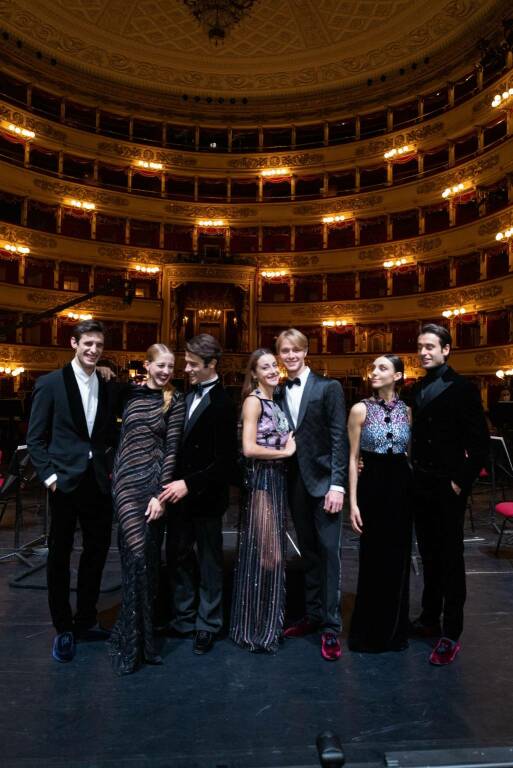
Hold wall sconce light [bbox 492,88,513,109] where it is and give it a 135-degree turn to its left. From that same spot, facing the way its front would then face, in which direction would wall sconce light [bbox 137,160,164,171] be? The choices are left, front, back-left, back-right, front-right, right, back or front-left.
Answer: back

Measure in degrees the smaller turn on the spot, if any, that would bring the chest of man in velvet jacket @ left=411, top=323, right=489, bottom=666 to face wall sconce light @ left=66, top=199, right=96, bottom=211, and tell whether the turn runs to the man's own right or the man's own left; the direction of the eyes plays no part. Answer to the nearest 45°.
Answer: approximately 90° to the man's own right

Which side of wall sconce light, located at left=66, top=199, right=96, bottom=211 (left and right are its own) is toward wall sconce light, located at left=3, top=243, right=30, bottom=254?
right

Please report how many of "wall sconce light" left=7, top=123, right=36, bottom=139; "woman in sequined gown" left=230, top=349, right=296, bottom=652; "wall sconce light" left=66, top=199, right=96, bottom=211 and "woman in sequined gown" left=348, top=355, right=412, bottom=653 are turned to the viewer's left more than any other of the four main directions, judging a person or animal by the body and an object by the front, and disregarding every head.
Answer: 0

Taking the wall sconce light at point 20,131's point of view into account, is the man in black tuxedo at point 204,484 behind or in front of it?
in front

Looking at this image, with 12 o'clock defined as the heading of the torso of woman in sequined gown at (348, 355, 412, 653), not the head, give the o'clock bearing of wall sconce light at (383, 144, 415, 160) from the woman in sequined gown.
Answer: The wall sconce light is roughly at 6 o'clock from the woman in sequined gown.

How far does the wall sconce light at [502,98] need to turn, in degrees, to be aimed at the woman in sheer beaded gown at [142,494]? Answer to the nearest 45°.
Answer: approximately 45° to its left

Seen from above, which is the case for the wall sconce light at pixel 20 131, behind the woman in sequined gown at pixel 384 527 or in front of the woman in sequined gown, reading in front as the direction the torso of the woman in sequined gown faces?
behind

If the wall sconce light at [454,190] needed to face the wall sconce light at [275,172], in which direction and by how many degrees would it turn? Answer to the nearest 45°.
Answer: approximately 45° to its right

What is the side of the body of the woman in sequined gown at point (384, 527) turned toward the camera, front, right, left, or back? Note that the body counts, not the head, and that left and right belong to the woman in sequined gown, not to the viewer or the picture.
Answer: front

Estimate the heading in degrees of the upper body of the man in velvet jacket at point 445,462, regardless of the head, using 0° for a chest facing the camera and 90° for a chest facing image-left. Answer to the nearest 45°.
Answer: approximately 45°

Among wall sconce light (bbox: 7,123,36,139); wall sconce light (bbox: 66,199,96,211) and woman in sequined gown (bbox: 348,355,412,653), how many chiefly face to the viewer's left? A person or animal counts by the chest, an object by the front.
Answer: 0

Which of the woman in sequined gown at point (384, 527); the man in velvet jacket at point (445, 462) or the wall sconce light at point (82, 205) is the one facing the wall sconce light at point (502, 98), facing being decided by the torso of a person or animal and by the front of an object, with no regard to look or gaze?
the wall sconce light at point (82, 205)

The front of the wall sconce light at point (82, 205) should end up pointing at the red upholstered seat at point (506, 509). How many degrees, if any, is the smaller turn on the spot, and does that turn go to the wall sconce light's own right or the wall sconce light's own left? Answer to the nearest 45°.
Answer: approximately 45° to the wall sconce light's own right

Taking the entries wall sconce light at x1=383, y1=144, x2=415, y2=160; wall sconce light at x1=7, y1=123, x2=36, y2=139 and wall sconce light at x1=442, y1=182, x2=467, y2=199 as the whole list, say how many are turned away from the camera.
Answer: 0

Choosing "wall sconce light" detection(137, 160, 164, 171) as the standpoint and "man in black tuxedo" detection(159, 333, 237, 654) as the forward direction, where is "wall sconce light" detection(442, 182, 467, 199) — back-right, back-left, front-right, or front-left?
front-left
